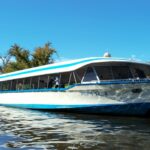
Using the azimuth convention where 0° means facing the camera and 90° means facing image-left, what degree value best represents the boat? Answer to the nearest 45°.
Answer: approximately 315°
